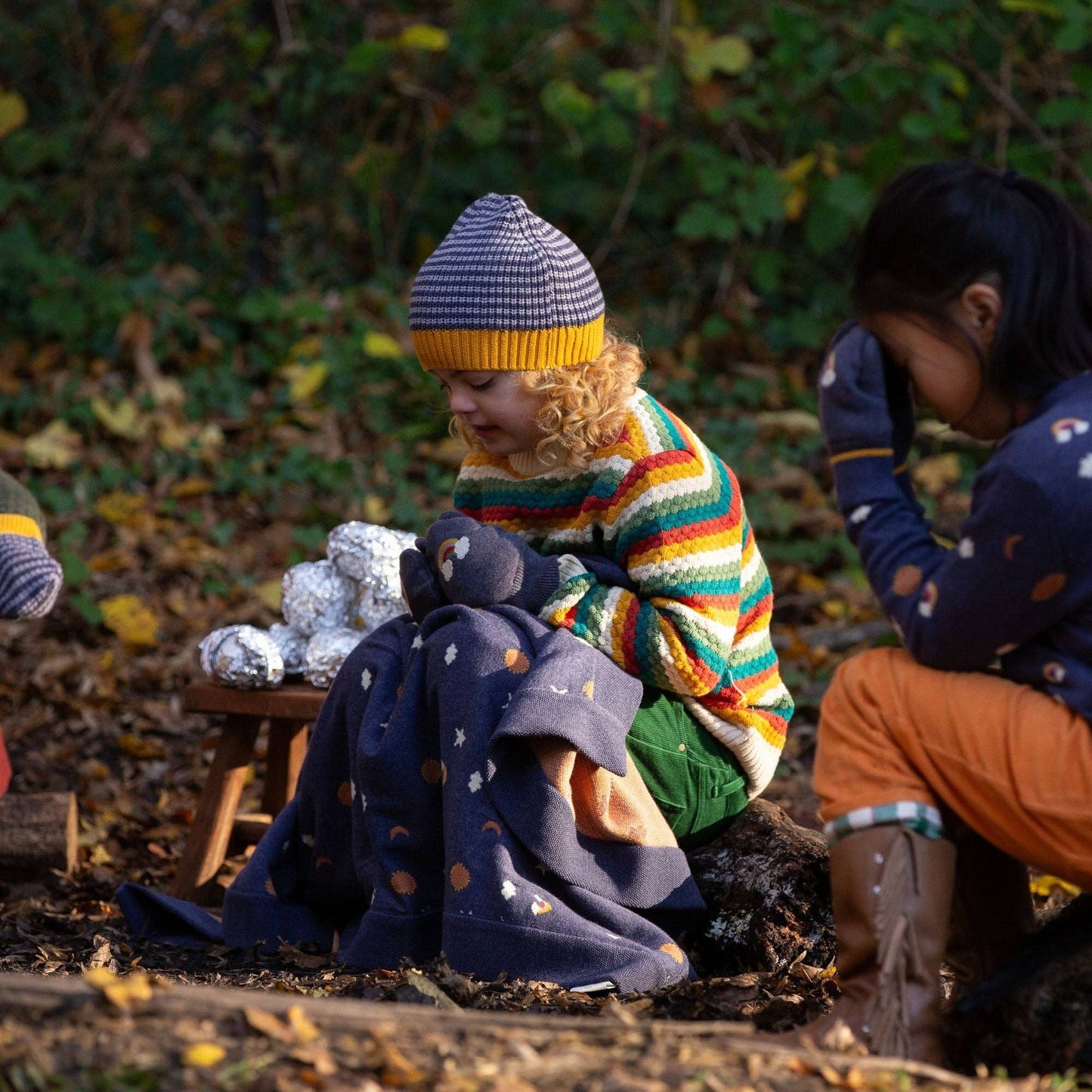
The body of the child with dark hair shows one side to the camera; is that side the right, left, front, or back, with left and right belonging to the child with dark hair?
left

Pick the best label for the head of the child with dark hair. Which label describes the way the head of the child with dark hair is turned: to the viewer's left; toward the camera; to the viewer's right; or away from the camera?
to the viewer's left

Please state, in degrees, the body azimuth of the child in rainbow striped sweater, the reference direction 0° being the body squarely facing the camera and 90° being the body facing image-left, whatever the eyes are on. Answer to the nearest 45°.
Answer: approximately 45°

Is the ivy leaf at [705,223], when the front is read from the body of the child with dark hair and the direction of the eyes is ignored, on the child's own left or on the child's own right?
on the child's own right

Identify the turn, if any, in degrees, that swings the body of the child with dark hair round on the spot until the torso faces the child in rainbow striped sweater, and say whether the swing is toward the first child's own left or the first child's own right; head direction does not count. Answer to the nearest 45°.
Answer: approximately 45° to the first child's own right
